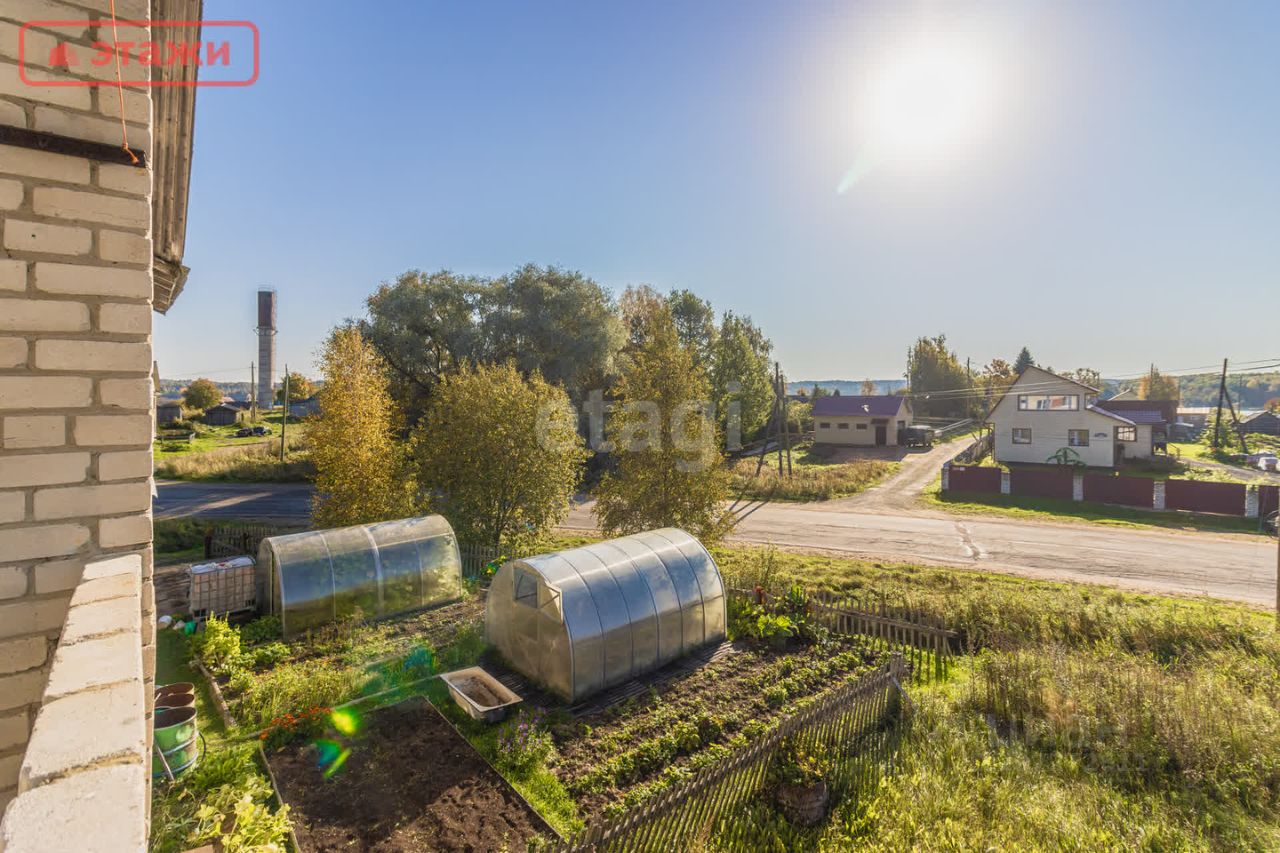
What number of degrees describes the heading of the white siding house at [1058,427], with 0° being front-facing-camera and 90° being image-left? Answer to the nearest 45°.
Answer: approximately 0°

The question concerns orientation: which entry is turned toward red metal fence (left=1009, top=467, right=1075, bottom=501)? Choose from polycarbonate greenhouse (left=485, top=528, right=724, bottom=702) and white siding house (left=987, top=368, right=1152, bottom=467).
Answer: the white siding house

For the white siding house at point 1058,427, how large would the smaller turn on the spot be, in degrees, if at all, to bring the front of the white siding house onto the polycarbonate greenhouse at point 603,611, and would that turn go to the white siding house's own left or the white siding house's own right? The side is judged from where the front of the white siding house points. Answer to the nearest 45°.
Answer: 0° — it already faces it

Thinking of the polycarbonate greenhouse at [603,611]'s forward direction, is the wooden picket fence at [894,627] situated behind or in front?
behind

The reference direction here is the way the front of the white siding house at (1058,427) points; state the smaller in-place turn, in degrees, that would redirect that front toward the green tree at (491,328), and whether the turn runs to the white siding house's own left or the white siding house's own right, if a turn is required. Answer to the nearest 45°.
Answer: approximately 45° to the white siding house's own right

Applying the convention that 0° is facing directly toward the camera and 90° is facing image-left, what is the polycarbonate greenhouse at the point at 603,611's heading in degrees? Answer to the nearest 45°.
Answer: approximately 45°

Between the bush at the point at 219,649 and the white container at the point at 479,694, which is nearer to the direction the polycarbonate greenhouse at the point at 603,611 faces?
the white container

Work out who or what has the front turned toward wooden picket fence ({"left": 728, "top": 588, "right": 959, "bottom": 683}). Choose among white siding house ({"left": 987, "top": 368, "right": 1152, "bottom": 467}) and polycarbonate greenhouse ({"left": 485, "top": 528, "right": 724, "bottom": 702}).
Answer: the white siding house

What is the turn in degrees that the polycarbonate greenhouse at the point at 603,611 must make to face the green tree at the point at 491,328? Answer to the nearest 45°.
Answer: approximately 135° to its right

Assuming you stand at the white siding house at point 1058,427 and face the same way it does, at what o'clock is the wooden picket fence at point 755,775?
The wooden picket fence is roughly at 12 o'clock from the white siding house.

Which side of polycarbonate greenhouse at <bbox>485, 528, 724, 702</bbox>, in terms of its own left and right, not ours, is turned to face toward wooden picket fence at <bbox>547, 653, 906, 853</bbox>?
left
